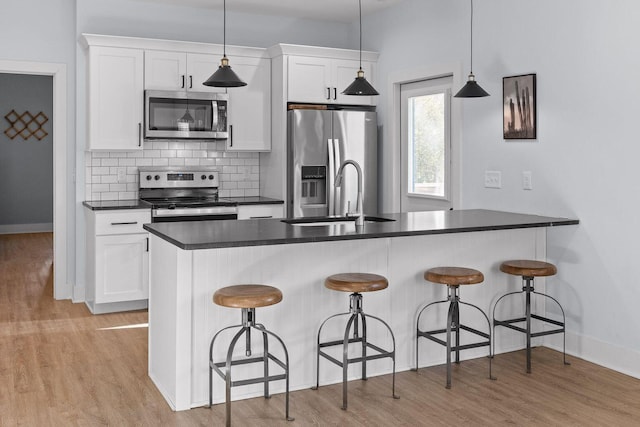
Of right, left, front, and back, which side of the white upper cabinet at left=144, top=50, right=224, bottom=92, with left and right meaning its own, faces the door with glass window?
left

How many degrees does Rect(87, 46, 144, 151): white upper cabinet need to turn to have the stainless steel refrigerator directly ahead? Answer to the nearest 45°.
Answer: approximately 90° to its left

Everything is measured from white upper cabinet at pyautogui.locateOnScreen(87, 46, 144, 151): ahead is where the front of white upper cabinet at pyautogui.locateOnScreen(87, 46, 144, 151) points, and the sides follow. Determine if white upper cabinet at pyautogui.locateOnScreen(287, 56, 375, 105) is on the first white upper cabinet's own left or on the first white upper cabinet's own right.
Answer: on the first white upper cabinet's own left

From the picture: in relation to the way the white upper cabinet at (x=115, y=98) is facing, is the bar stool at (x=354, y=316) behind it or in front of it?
in front

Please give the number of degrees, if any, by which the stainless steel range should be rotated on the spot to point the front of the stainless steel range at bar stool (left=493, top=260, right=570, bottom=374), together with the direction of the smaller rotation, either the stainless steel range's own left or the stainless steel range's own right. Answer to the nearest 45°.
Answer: approximately 45° to the stainless steel range's own left

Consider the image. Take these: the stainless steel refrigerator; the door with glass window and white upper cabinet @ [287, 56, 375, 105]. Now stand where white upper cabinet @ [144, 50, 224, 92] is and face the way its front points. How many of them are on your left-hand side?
3
